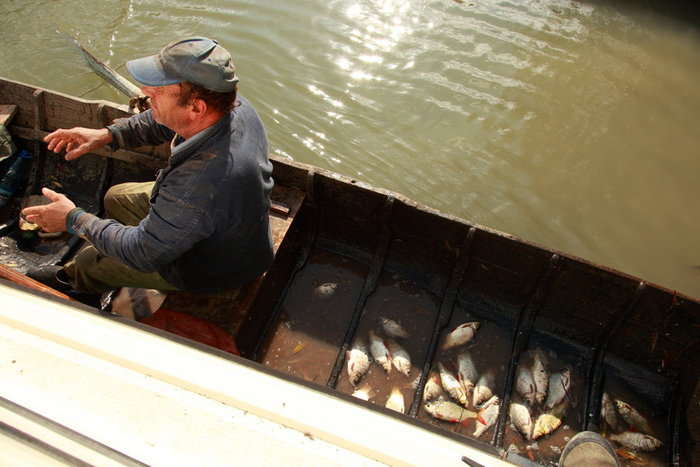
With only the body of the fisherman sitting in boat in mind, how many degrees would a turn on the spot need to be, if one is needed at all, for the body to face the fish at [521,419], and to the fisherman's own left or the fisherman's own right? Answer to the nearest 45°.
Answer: approximately 180°

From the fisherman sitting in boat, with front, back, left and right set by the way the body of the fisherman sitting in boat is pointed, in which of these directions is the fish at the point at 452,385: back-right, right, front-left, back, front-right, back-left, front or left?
back

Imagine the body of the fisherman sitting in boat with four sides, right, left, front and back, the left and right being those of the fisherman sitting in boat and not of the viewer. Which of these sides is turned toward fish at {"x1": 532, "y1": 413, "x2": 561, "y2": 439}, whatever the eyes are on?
back

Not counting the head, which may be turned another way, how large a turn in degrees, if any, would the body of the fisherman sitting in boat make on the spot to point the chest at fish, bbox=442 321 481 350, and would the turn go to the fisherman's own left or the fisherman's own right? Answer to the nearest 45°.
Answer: approximately 180°

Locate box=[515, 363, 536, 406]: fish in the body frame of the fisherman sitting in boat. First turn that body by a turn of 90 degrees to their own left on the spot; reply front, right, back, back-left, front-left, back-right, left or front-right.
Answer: left

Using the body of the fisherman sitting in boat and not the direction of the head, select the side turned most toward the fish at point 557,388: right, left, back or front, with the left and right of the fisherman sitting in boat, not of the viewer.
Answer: back

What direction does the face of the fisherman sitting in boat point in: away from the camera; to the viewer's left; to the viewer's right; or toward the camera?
to the viewer's left

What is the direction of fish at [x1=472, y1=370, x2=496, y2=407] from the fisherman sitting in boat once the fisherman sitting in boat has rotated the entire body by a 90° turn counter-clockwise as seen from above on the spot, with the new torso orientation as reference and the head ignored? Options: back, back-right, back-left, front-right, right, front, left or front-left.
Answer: left

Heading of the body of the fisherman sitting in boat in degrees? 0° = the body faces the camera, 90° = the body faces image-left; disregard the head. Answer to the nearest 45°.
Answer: approximately 90°

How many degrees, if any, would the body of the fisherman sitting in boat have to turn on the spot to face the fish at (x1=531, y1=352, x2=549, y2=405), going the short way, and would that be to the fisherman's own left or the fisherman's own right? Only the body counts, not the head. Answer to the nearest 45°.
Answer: approximately 180°

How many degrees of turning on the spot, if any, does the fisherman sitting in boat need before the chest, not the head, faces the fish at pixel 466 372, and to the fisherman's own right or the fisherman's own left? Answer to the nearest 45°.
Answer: approximately 180°
